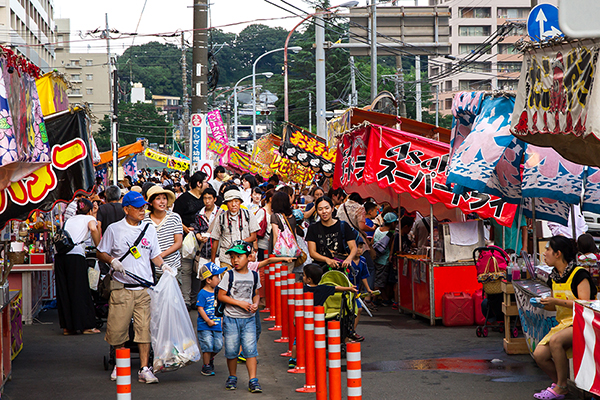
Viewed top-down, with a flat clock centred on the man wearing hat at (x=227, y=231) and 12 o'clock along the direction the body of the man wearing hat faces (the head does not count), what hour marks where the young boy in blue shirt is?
The young boy in blue shirt is roughly at 12 o'clock from the man wearing hat.

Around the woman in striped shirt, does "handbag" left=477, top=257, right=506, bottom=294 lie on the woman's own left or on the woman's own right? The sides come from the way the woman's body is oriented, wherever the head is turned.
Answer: on the woman's own left

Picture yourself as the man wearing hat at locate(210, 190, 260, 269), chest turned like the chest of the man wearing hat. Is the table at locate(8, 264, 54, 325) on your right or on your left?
on your right

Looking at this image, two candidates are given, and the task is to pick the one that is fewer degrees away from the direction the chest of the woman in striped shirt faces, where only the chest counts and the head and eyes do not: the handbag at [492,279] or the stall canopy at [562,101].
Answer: the stall canopy

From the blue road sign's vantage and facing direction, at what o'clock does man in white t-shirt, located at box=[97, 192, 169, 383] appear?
The man in white t-shirt is roughly at 1 o'clock from the blue road sign.

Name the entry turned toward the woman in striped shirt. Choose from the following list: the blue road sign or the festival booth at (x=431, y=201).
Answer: the festival booth

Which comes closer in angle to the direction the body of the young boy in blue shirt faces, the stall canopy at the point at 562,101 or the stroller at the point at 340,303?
the stall canopy

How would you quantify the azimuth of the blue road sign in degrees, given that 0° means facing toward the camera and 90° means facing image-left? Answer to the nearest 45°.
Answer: approximately 0°

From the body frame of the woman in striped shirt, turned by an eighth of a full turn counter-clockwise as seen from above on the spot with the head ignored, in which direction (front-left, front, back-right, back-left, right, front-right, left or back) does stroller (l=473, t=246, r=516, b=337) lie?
left

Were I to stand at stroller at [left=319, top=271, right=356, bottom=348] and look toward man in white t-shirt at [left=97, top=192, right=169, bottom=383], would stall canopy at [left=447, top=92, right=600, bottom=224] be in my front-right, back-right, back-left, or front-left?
back-left

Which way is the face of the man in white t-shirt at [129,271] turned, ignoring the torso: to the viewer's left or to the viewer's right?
to the viewer's right

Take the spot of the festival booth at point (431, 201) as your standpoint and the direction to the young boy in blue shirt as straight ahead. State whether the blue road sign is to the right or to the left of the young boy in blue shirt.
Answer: left

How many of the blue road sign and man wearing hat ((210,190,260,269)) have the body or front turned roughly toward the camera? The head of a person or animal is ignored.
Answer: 2

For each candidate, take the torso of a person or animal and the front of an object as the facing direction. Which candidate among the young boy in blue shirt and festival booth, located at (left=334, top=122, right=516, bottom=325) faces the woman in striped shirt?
the festival booth

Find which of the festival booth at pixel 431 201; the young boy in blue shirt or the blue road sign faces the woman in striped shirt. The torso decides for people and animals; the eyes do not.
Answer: the festival booth

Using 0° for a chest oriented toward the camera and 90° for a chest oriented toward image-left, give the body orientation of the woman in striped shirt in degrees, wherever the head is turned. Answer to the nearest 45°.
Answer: approximately 45°

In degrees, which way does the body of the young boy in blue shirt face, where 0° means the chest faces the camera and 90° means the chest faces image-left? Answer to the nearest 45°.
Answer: approximately 315°
